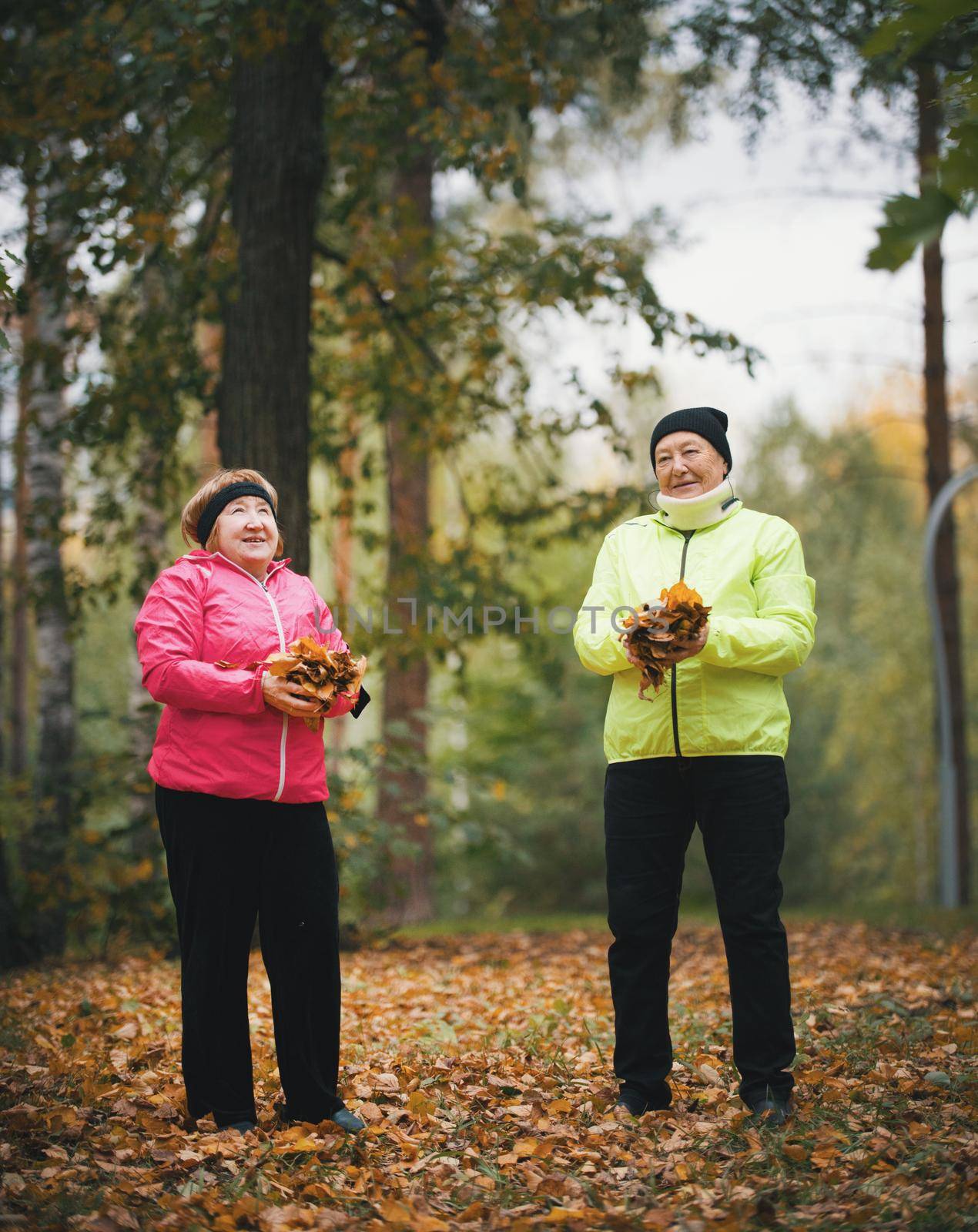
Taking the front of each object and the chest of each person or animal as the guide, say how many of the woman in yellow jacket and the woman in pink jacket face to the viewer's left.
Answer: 0

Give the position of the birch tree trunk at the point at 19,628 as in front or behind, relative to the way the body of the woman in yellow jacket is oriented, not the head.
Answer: behind

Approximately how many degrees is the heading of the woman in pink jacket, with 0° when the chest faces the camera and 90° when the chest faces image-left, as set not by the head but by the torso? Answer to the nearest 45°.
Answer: approximately 315°

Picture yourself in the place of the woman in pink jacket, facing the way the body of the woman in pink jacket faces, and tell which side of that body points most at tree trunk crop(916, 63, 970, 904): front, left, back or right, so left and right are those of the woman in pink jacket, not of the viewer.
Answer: left

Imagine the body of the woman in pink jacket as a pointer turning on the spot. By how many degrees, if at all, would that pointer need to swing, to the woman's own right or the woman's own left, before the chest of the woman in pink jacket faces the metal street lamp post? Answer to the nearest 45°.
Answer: approximately 90° to the woman's own left

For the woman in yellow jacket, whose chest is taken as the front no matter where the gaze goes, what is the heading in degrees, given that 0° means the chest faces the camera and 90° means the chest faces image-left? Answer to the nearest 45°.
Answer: approximately 0°

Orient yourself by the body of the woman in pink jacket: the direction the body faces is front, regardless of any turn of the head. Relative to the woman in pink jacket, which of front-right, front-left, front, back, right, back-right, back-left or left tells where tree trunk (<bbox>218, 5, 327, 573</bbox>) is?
back-left

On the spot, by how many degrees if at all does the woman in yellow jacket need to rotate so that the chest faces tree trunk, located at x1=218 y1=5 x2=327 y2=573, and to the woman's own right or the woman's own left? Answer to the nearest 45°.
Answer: approximately 135° to the woman's own right

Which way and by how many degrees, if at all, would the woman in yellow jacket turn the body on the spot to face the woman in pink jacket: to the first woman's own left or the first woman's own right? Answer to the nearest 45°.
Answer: approximately 90° to the first woman's own right

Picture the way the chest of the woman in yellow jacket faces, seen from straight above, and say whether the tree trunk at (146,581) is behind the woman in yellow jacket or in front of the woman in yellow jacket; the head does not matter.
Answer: behind
